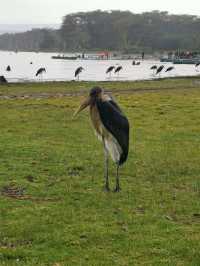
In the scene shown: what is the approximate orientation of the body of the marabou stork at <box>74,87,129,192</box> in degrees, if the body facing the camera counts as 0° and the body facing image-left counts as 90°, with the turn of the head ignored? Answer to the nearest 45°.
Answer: approximately 45°
